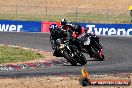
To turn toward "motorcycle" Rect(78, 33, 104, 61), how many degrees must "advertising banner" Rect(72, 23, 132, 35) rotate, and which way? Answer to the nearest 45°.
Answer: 0° — it already faces it

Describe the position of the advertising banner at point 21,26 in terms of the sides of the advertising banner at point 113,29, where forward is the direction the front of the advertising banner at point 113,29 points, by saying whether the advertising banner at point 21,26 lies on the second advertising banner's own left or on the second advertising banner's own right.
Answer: on the second advertising banner's own right

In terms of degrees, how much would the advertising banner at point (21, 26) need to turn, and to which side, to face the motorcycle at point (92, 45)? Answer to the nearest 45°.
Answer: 0° — it already faces it

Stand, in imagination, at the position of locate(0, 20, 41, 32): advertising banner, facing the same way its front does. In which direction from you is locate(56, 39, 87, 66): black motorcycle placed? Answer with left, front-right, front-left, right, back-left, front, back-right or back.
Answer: front

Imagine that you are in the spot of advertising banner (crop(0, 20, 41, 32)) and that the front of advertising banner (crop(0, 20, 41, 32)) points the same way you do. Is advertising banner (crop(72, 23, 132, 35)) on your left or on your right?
on your left

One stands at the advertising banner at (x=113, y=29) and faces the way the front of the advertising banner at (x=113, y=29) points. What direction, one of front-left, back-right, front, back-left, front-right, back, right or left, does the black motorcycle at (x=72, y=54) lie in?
front

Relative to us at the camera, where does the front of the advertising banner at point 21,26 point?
facing the viewer

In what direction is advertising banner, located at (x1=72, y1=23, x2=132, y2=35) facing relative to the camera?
toward the camera

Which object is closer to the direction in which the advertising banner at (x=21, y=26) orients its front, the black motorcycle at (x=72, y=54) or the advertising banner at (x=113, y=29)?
the black motorcycle

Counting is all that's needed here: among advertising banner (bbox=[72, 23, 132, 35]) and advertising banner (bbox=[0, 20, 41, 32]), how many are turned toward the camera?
2
